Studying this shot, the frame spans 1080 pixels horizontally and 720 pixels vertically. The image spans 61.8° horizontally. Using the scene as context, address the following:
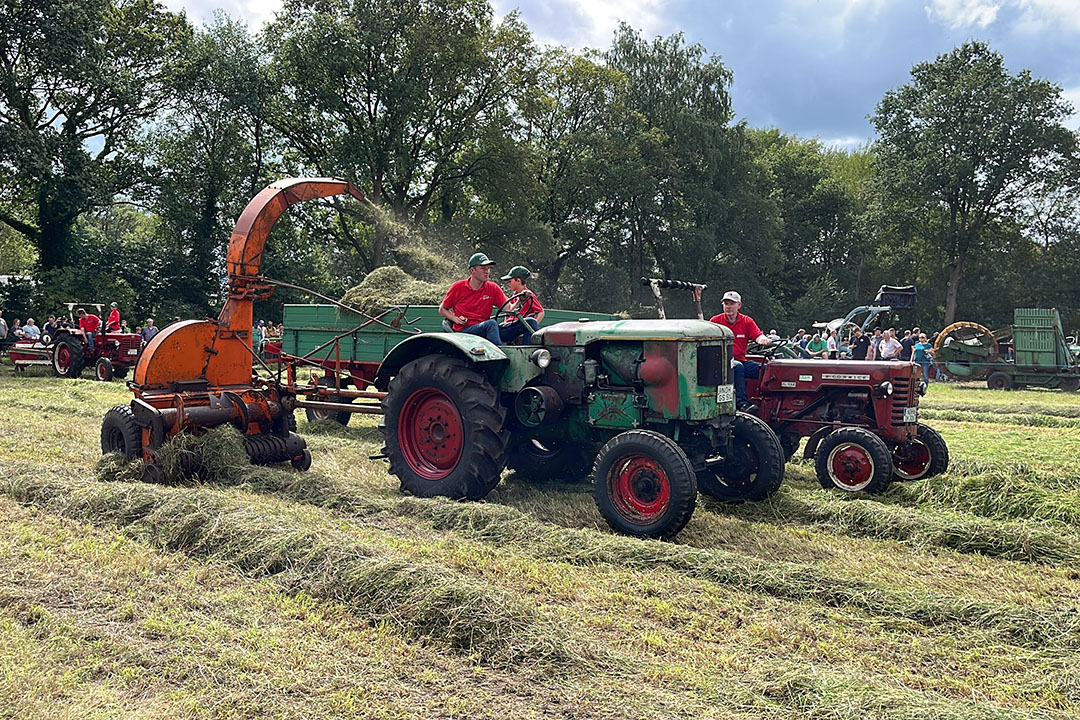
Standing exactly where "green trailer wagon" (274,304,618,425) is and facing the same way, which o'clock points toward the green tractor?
The green tractor is roughly at 2 o'clock from the green trailer wagon.

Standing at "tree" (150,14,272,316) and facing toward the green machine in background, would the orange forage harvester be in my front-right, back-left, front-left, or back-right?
front-right

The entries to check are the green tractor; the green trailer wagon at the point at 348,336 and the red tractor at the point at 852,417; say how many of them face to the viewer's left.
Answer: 0

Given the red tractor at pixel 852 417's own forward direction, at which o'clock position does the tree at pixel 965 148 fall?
The tree is roughly at 8 o'clock from the red tractor.

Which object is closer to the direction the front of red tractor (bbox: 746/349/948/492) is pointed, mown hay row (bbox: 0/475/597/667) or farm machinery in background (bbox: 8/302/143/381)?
the mown hay row

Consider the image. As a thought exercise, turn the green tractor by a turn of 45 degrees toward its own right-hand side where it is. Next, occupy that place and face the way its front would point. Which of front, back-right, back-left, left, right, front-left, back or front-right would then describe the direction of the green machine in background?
back-left

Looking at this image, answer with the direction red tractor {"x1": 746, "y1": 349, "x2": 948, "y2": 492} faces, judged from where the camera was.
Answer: facing the viewer and to the right of the viewer

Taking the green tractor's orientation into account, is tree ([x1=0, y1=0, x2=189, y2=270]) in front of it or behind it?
behind

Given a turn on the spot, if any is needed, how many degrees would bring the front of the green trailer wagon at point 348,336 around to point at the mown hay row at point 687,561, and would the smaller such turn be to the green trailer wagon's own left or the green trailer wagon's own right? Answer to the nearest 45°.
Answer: approximately 45° to the green trailer wagon's own right

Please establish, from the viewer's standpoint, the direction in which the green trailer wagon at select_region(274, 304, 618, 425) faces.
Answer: facing to the right of the viewer

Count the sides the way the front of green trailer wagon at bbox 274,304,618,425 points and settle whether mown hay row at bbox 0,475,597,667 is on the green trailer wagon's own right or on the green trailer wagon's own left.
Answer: on the green trailer wagon's own right

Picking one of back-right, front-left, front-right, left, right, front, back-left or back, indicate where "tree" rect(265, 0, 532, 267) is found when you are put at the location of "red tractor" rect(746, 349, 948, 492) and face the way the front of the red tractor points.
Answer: back

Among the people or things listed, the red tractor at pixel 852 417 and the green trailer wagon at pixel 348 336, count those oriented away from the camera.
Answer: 0
